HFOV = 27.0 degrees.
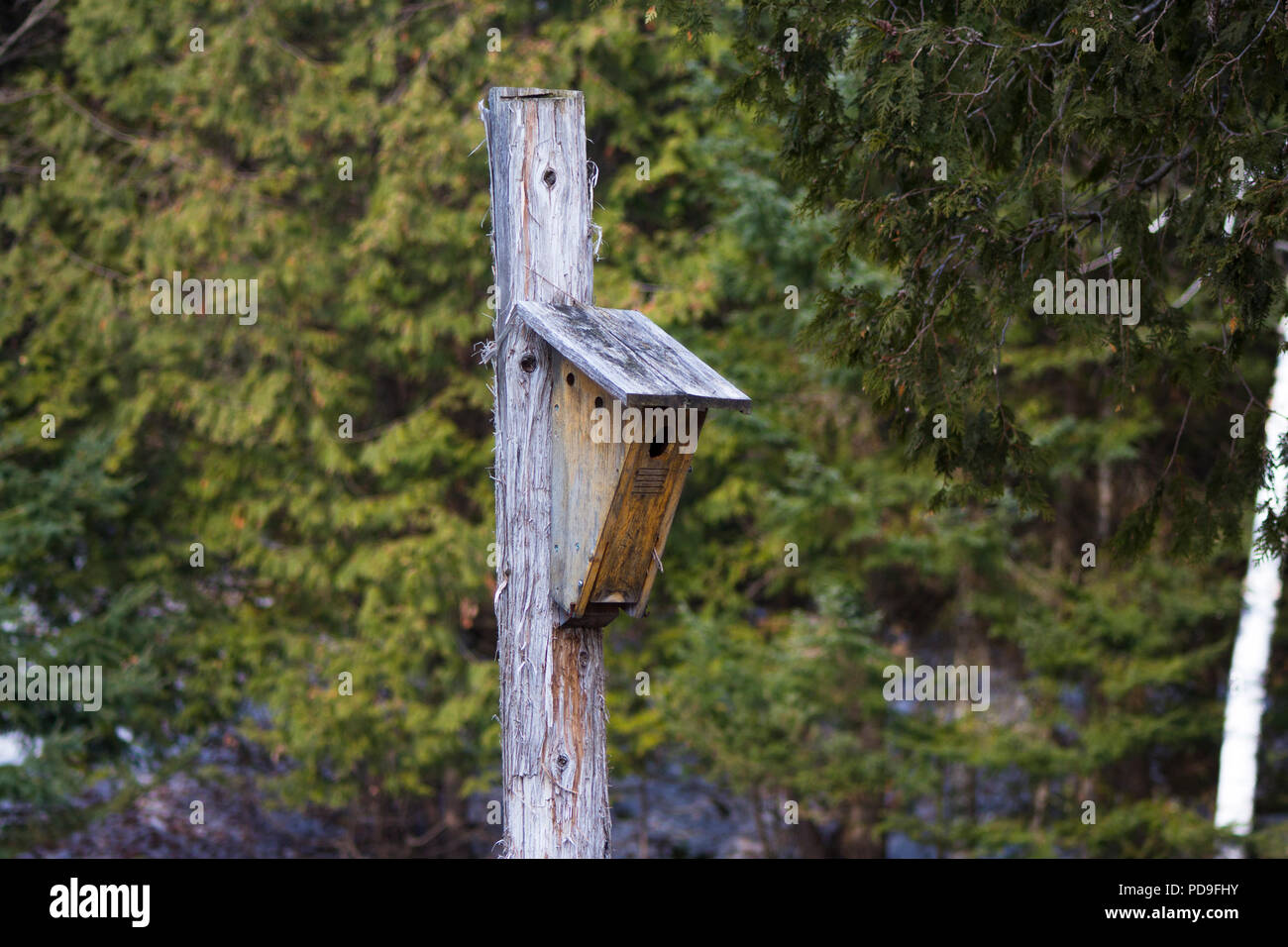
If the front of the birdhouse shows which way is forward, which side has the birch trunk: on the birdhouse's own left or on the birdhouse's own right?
on the birdhouse's own left

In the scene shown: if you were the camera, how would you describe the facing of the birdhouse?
facing the viewer and to the right of the viewer
